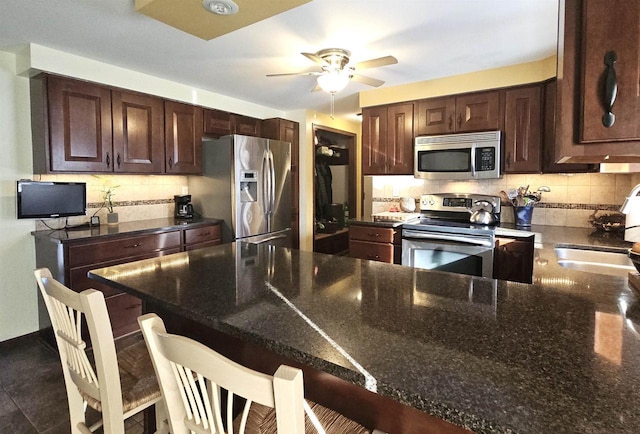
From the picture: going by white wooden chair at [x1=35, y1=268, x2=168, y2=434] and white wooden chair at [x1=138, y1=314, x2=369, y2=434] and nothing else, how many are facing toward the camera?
0

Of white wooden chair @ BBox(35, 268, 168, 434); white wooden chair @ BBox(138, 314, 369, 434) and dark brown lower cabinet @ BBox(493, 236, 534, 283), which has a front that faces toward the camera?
the dark brown lower cabinet

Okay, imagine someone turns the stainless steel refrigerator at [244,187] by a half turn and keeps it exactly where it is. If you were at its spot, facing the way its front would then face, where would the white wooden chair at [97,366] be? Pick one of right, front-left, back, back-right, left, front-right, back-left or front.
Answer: back-left

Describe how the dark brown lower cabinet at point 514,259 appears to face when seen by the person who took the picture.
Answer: facing the viewer

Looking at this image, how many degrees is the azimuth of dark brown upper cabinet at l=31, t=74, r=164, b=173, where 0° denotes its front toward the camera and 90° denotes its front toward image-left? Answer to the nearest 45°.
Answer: approximately 315°

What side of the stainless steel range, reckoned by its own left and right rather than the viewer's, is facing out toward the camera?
front

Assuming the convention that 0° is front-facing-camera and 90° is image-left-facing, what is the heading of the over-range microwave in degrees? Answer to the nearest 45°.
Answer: approximately 0°

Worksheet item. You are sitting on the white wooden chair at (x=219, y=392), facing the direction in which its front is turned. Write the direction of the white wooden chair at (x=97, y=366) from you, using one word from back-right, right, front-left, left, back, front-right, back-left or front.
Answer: left

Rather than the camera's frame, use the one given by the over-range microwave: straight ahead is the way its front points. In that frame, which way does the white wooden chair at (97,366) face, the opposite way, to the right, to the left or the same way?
the opposite way

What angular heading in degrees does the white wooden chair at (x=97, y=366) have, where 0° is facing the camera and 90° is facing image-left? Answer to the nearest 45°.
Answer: approximately 225°

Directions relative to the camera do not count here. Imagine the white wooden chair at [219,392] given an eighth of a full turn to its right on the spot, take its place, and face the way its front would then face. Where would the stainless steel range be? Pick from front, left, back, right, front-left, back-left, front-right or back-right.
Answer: front-left

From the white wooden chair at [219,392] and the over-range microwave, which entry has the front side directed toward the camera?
the over-range microwave

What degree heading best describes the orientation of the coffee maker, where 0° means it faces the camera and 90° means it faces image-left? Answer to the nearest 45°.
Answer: approximately 315°
